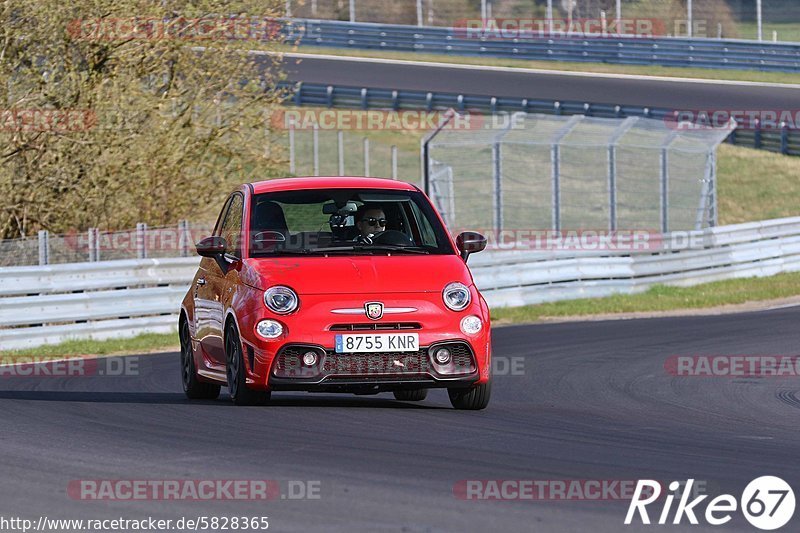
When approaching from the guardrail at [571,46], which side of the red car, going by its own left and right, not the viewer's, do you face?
back

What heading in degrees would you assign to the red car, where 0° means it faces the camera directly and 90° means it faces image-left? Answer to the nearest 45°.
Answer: approximately 0°

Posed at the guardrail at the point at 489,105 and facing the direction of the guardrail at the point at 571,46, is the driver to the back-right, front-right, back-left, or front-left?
back-right

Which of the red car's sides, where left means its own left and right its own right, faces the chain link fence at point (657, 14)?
back

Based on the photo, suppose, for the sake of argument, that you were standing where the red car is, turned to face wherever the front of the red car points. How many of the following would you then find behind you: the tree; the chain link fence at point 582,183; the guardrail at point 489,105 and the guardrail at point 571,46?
4

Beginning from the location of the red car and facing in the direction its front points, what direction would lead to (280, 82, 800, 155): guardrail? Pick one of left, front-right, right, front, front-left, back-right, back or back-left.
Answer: back

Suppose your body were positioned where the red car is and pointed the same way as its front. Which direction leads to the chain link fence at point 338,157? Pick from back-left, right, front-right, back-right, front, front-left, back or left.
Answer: back

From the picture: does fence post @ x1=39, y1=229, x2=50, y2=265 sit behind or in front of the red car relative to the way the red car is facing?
behind

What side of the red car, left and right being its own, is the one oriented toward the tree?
back

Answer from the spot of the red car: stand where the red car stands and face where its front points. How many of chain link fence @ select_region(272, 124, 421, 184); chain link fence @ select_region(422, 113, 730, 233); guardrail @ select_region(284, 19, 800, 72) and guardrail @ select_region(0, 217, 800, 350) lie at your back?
4

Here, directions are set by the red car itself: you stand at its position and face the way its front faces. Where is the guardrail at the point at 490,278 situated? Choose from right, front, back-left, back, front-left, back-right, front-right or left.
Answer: back
